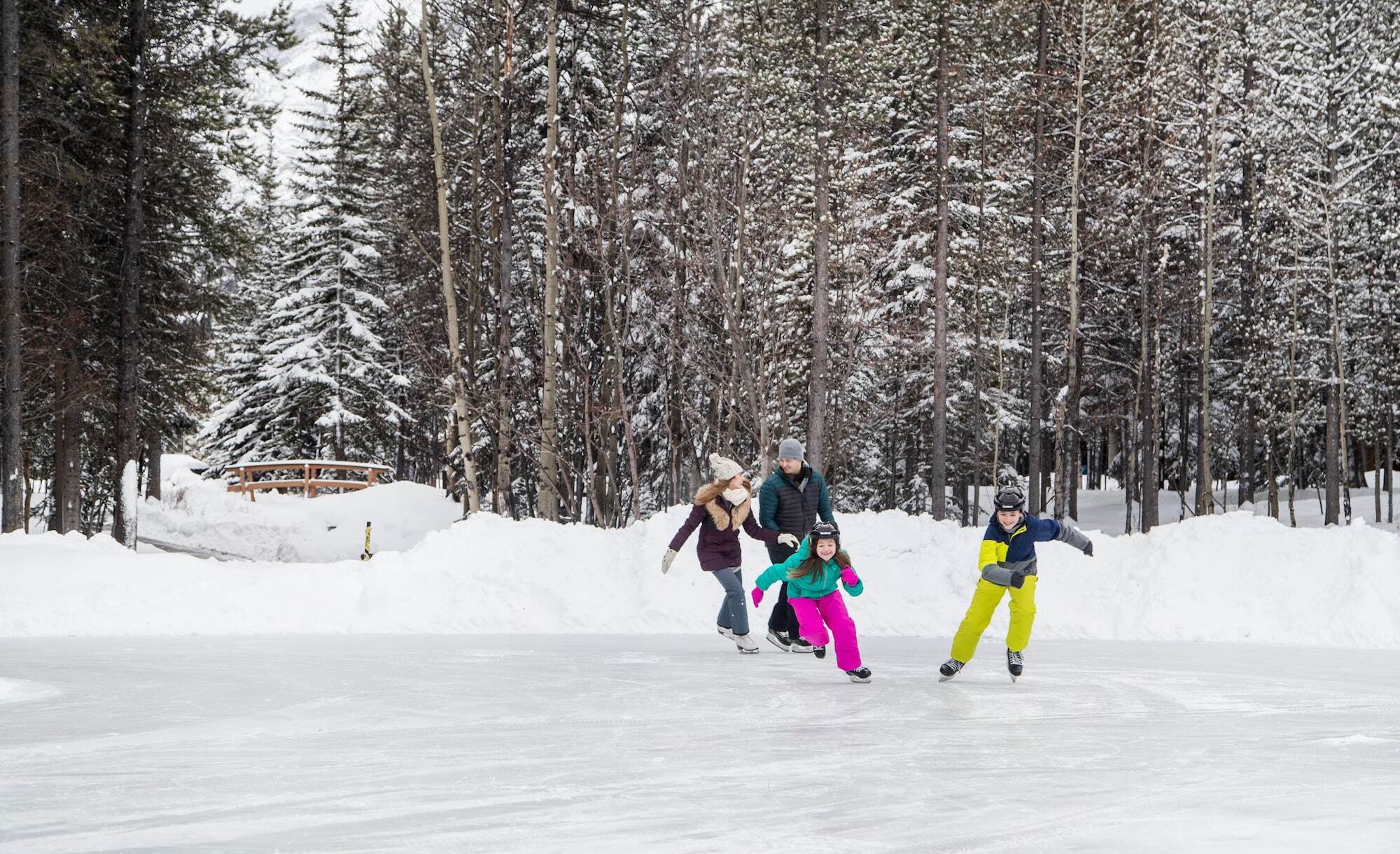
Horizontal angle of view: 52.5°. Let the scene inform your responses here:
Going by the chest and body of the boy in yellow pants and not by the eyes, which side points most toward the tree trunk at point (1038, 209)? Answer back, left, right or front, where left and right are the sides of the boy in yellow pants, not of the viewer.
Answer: back

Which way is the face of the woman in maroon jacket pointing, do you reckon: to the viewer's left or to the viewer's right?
to the viewer's right

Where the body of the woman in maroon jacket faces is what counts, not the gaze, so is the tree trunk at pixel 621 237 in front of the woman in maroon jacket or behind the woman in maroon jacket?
behind

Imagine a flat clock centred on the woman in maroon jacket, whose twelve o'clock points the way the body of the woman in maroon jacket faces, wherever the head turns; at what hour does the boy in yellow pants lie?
The boy in yellow pants is roughly at 12 o'clock from the woman in maroon jacket.

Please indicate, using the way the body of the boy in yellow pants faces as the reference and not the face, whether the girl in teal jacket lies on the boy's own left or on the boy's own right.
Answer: on the boy's own right

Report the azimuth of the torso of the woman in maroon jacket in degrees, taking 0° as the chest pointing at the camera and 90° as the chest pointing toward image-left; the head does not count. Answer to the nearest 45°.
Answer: approximately 315°

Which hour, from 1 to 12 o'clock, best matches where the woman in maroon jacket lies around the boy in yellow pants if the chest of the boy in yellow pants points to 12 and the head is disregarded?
The woman in maroon jacket is roughly at 4 o'clock from the boy in yellow pants.

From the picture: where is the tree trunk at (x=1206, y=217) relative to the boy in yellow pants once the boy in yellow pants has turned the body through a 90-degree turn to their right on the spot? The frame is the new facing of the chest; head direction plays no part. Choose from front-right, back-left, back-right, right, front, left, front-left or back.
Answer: right

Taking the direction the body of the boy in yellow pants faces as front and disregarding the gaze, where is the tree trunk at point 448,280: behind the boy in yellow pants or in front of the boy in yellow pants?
behind

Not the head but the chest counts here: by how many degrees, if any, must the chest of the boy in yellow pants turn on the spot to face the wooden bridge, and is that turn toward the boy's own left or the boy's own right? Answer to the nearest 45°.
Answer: approximately 135° to the boy's own right
